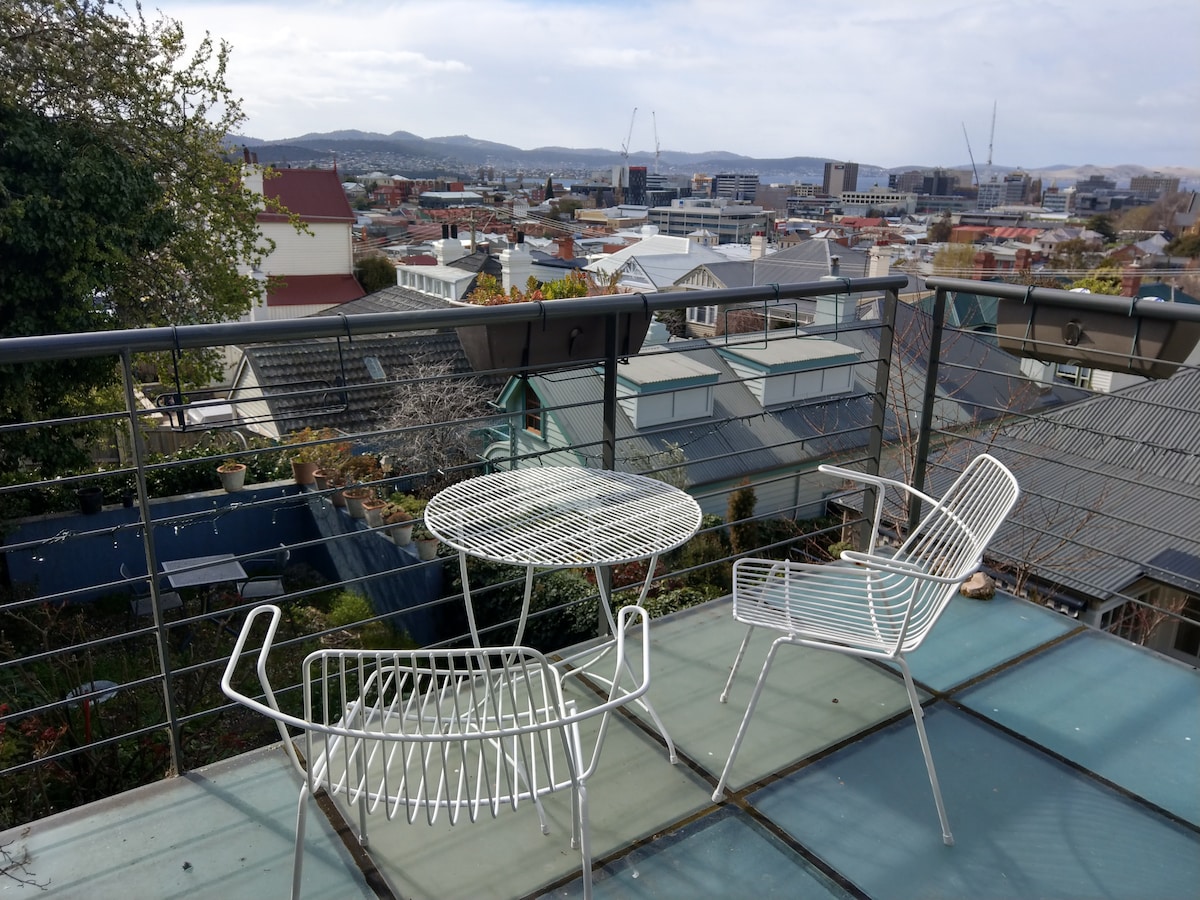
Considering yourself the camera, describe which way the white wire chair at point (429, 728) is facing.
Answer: facing away from the viewer

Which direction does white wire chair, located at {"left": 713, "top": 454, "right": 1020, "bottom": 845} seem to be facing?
to the viewer's left

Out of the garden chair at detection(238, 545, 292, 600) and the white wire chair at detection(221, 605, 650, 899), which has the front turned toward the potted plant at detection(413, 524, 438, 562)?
the white wire chair

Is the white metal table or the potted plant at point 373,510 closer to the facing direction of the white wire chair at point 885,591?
the white metal table

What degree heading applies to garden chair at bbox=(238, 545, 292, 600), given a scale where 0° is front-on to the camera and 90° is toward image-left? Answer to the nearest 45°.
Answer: approximately 90°

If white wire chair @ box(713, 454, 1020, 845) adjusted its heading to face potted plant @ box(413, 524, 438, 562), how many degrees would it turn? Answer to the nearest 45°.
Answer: approximately 45° to its right

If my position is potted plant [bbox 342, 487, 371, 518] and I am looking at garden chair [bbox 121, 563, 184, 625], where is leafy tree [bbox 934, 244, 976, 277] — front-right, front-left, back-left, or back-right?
back-right

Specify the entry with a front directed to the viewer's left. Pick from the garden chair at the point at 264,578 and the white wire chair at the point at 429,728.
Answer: the garden chair

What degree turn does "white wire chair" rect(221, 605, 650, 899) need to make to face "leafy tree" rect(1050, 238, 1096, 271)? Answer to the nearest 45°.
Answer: approximately 45° to its right

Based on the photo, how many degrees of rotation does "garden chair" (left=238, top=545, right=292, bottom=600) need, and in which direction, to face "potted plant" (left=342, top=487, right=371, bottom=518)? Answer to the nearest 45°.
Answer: approximately 180°

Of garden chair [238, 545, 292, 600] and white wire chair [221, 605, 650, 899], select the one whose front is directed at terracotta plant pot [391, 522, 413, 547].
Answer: the white wire chair
